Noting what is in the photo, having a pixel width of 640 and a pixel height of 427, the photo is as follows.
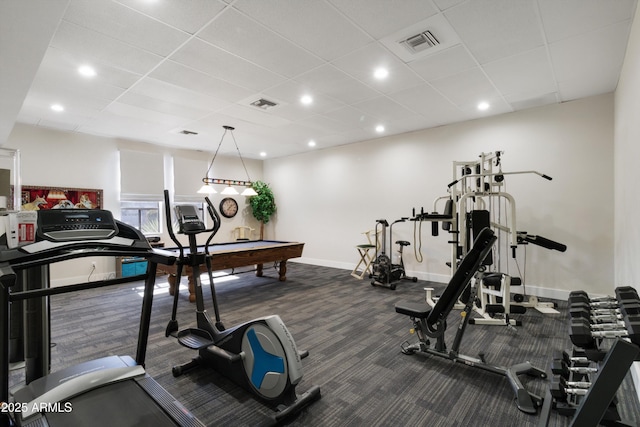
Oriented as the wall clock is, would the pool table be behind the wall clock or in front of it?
in front

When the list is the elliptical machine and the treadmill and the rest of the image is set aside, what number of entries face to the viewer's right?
0

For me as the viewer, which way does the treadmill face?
facing away from the viewer and to the left of the viewer

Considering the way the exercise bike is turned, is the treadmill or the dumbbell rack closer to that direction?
the treadmill

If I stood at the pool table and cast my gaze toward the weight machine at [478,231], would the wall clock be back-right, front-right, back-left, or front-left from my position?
back-left

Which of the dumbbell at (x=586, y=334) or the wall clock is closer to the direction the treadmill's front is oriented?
the wall clock

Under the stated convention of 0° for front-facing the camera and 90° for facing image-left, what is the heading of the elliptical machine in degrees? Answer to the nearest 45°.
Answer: approximately 135°

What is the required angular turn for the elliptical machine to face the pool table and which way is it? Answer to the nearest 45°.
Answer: approximately 45° to its right

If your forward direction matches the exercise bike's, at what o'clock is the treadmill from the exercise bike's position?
The treadmill is roughly at 11 o'clock from the exercise bike.

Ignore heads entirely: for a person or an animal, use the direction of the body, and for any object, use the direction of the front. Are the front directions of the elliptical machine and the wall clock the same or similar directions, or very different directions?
very different directions

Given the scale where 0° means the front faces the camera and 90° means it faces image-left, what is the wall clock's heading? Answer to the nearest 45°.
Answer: approximately 315°
